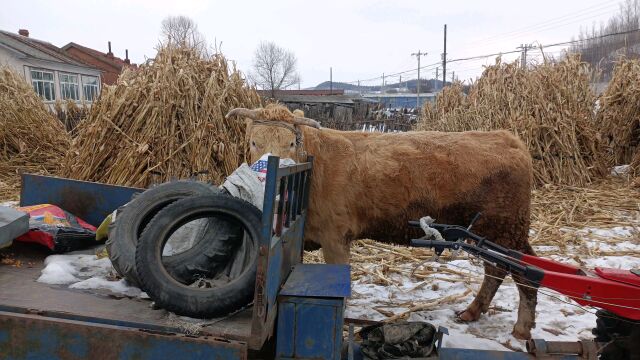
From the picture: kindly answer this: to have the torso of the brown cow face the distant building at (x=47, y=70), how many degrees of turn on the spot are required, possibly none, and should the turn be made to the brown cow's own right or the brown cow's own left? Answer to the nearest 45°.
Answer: approximately 45° to the brown cow's own right

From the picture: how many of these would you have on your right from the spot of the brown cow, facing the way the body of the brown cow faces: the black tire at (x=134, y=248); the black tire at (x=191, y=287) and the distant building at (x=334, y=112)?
1

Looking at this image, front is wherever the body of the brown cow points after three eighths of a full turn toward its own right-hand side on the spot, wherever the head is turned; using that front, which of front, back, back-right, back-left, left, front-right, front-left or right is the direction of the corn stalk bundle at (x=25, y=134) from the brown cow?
left

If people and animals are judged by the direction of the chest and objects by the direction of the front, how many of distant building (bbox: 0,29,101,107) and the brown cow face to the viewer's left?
1

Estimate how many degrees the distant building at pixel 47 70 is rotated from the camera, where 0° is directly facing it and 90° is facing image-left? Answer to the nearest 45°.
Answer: approximately 315°

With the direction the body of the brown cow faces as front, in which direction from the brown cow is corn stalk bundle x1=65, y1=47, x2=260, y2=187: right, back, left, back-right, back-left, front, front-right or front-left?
front-right

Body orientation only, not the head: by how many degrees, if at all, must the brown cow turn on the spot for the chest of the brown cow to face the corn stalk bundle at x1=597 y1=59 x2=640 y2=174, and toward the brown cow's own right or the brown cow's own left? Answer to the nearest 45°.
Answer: approximately 135° to the brown cow's own right

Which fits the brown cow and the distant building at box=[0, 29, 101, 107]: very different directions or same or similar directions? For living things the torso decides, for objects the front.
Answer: very different directions

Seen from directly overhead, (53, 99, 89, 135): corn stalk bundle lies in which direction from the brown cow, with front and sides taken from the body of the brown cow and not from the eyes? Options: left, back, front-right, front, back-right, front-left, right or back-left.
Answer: front-right

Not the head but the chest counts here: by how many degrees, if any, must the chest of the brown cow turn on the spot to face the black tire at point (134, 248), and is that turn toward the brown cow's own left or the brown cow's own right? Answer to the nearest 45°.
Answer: approximately 45° to the brown cow's own left

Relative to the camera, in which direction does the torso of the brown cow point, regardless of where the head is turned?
to the viewer's left
